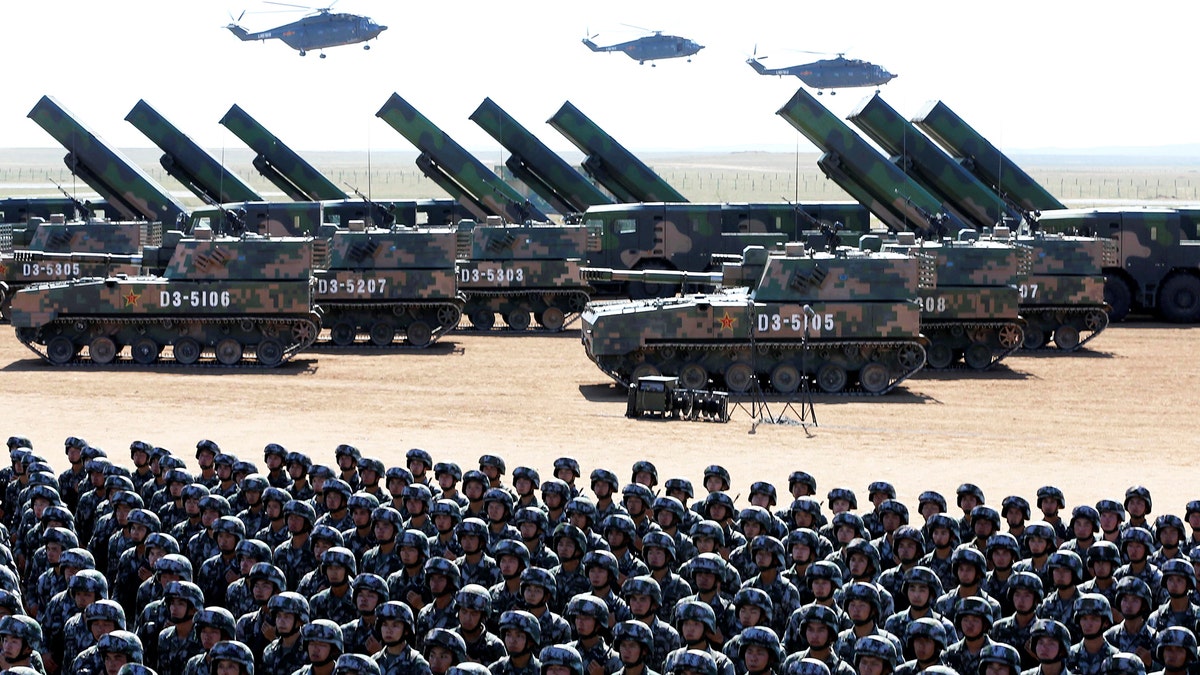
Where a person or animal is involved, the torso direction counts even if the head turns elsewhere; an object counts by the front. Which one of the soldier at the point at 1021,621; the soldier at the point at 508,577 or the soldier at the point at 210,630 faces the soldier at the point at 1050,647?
the soldier at the point at 1021,621

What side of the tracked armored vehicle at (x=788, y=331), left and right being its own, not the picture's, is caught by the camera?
left

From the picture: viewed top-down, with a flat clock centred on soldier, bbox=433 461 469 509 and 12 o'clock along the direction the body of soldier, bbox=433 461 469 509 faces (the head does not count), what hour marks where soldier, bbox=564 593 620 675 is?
soldier, bbox=564 593 620 675 is roughly at 10 o'clock from soldier, bbox=433 461 469 509.

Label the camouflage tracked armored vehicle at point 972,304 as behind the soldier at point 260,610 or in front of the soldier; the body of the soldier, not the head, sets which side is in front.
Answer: behind

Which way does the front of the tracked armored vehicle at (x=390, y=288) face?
to the viewer's left

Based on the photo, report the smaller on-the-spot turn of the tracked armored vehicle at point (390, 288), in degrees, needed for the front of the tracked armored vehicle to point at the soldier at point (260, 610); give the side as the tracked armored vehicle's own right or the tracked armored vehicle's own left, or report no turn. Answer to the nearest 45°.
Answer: approximately 90° to the tracked armored vehicle's own left

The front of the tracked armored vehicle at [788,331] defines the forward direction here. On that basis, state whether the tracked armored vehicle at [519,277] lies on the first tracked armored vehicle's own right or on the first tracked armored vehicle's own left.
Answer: on the first tracked armored vehicle's own right

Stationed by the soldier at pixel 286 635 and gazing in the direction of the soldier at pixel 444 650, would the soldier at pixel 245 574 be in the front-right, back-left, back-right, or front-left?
back-left

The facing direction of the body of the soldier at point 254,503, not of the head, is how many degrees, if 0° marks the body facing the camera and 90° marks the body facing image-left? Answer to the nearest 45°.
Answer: approximately 45°

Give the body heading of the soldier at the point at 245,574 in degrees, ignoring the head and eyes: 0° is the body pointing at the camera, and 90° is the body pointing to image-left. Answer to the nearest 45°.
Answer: approximately 45°

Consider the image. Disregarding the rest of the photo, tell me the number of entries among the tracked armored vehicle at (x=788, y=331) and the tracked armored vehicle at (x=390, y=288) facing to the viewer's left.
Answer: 2

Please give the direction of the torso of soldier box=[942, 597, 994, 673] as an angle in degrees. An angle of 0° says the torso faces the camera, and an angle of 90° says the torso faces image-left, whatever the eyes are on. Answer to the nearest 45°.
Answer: approximately 45°

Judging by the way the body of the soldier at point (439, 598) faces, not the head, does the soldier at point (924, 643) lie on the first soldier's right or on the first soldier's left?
on the first soldier's left

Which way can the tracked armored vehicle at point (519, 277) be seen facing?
to the viewer's left

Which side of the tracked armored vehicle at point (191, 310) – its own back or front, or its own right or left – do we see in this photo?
left
